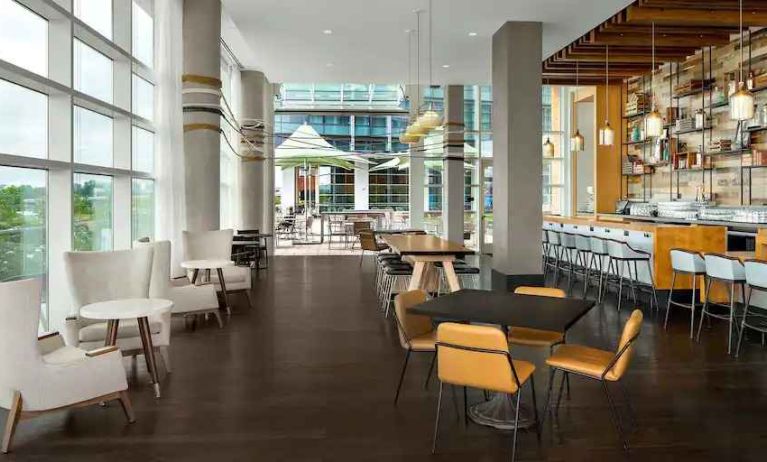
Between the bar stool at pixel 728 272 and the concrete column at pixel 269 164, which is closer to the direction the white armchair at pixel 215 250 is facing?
the bar stool

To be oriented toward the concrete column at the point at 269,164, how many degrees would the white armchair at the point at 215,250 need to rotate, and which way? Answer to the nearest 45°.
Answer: approximately 135° to its left

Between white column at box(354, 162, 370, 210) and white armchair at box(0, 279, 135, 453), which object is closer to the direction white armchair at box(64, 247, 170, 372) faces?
the white armchair

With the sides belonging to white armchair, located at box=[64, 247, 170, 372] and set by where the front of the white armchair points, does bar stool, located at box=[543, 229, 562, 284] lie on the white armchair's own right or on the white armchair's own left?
on the white armchair's own left

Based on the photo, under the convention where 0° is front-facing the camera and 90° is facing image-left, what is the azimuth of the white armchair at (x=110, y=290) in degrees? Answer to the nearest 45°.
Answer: approximately 315°

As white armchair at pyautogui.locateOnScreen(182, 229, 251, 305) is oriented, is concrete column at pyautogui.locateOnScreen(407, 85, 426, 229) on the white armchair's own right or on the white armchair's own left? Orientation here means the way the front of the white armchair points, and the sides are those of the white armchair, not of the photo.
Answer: on the white armchair's own left
